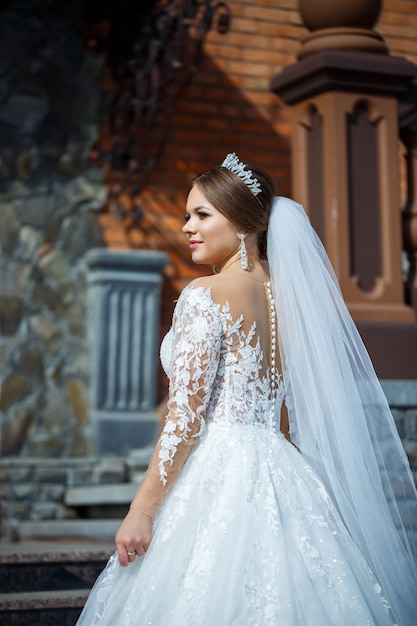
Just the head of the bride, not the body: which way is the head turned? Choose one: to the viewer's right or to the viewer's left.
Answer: to the viewer's left

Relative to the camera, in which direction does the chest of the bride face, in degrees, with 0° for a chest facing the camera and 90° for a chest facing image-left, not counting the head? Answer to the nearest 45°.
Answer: approximately 135°

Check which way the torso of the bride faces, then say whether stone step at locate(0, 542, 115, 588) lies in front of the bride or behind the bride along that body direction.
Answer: in front

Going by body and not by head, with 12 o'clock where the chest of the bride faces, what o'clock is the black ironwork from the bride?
The black ironwork is roughly at 1 o'clock from the bride.
